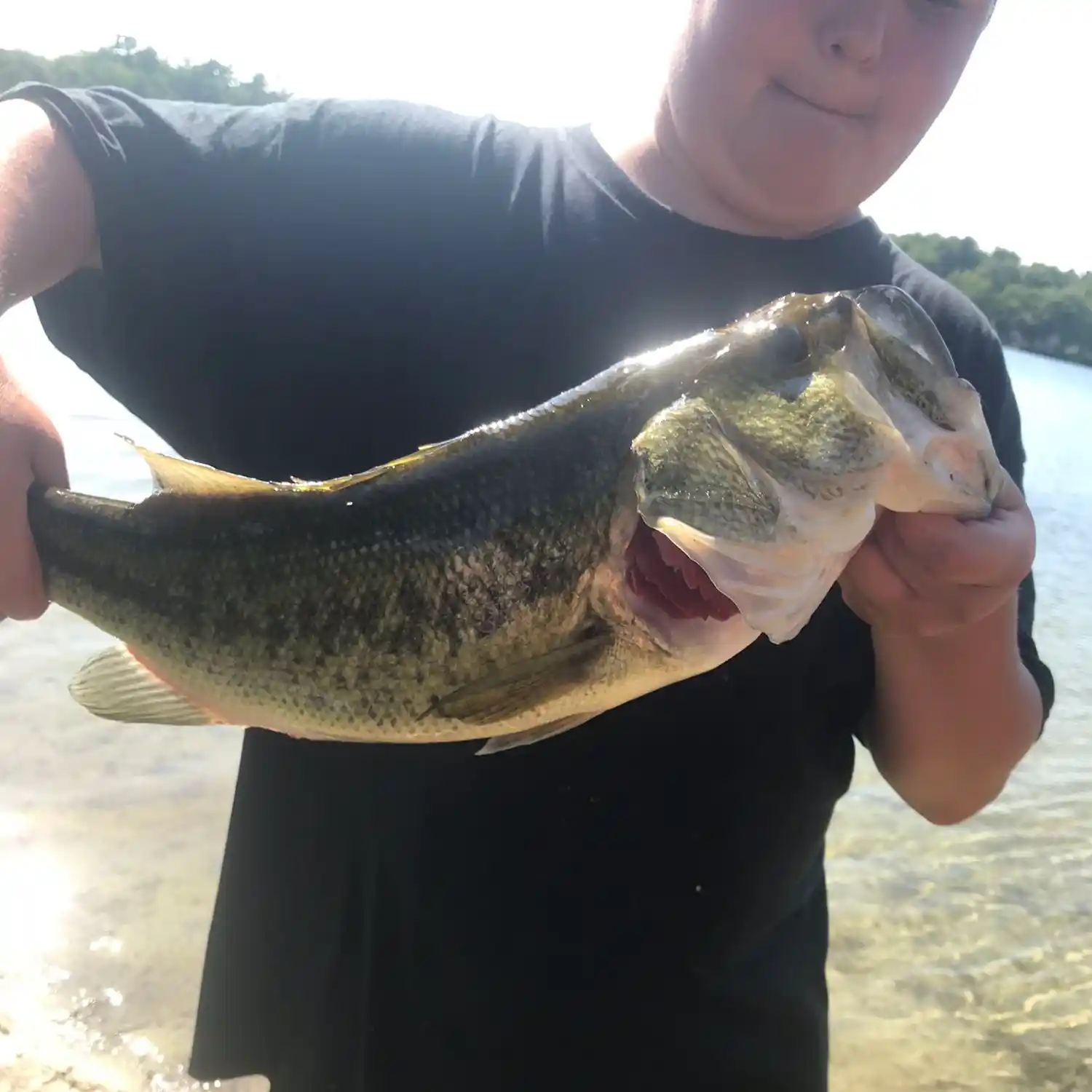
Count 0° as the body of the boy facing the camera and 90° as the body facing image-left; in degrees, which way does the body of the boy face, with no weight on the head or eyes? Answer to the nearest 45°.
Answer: approximately 315°
